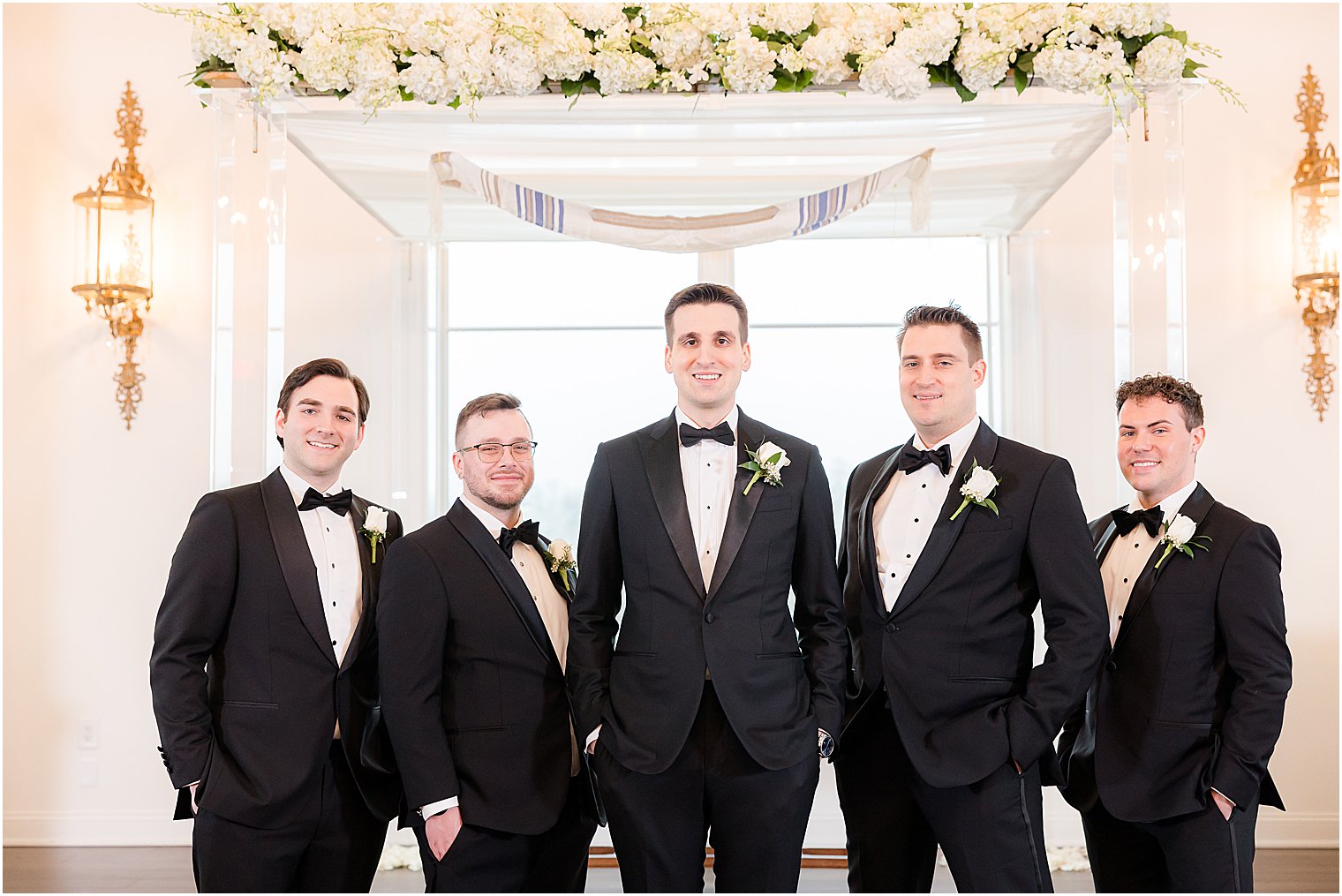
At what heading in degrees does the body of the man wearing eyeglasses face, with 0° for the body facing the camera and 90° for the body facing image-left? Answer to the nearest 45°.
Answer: approximately 315°

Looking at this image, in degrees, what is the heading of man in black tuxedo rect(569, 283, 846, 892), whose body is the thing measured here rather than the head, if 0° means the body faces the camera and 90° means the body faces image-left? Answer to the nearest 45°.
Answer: approximately 0°

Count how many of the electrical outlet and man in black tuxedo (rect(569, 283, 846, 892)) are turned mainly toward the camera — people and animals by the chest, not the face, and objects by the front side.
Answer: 2

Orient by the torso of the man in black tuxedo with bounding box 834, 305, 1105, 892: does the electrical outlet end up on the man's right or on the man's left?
on the man's right

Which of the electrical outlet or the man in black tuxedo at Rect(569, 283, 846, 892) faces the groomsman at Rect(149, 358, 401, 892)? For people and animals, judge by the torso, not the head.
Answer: the electrical outlet

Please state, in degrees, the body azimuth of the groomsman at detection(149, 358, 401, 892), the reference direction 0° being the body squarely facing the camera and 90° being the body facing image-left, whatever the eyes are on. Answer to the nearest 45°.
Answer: approximately 315°

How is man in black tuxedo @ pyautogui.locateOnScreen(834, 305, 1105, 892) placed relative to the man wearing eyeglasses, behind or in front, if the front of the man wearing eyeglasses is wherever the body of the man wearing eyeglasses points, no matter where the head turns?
in front

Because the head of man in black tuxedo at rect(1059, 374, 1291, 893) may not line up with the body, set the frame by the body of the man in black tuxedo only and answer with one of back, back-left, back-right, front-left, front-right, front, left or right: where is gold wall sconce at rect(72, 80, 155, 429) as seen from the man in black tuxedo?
front-right

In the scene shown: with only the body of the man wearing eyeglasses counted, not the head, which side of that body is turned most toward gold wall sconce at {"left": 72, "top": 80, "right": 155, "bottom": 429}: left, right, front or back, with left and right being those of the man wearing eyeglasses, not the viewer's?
back

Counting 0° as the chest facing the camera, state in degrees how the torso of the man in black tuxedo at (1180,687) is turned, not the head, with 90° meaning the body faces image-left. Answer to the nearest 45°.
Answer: approximately 45°
